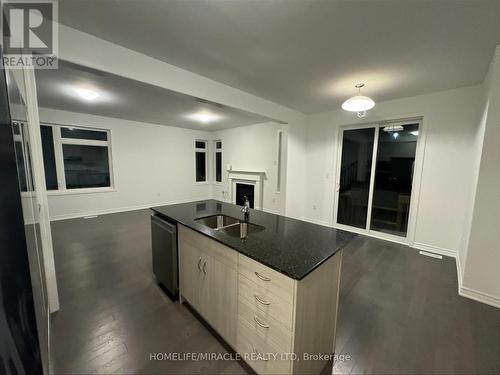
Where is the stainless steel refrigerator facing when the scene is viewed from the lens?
facing to the right of the viewer

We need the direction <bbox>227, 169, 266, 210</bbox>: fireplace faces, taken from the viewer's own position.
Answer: facing the viewer and to the left of the viewer

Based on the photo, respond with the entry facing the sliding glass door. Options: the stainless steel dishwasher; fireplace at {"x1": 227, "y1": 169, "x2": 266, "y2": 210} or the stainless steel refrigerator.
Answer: the stainless steel refrigerator

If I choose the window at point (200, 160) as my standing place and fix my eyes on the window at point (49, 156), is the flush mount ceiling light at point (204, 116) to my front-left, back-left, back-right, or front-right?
front-left

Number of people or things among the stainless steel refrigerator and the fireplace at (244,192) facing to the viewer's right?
1

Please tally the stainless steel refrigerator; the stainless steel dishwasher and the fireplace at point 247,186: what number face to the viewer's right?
1

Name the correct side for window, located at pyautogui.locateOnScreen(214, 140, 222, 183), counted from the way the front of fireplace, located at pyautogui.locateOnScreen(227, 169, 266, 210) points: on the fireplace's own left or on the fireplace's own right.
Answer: on the fireplace's own right

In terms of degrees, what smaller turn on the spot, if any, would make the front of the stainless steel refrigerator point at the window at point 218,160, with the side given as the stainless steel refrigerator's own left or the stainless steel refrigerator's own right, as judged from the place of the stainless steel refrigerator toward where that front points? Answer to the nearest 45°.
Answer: approximately 45° to the stainless steel refrigerator's own left

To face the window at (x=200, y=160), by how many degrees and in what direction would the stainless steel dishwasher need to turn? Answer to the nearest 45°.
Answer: approximately 135° to its right

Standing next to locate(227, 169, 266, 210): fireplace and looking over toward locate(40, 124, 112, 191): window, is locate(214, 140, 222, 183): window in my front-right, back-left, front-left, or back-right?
front-right

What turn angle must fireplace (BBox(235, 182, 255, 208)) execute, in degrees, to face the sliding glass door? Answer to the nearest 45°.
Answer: approximately 90° to its left

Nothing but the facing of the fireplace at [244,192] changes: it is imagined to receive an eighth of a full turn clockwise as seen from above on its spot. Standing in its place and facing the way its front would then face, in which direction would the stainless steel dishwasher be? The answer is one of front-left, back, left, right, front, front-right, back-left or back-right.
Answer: left

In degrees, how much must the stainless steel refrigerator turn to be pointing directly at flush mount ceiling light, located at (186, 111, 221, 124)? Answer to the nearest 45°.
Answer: approximately 45° to its left

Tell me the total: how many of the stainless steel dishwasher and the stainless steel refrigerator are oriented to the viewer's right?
1

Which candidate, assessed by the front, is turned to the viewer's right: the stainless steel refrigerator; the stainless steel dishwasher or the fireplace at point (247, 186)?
the stainless steel refrigerator
